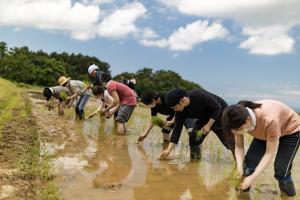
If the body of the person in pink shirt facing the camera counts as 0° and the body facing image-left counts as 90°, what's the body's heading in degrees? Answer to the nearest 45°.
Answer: approximately 45°

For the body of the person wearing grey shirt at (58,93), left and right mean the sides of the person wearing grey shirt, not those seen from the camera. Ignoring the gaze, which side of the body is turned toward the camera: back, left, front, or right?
left

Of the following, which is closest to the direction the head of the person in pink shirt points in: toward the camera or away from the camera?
toward the camera

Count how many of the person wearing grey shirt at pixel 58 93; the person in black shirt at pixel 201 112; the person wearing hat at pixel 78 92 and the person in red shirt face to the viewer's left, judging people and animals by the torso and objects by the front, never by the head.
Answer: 4

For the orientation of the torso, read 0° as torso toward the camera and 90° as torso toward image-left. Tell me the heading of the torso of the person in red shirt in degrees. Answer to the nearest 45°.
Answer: approximately 90°

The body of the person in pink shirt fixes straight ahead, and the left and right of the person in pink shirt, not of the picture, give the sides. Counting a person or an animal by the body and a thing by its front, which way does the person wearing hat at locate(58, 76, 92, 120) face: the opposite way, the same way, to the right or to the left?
the same way

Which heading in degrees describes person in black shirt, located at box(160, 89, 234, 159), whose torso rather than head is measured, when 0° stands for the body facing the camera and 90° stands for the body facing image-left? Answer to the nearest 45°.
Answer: approximately 90°

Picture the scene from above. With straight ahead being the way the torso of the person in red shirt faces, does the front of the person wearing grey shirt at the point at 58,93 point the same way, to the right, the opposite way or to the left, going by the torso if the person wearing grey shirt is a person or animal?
the same way

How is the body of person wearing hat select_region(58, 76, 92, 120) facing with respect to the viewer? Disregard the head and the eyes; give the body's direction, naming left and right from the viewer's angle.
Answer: facing to the left of the viewer

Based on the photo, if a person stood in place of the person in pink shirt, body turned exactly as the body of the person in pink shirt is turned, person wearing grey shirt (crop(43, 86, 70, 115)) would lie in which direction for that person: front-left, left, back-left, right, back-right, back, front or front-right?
right

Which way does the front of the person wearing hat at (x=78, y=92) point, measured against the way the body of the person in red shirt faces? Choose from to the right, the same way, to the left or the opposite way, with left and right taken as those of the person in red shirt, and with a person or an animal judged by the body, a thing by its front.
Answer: the same way
